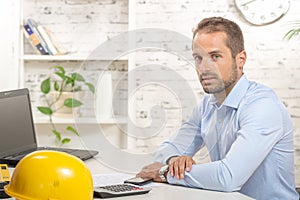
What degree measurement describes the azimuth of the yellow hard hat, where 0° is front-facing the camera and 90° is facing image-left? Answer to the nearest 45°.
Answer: approximately 90°

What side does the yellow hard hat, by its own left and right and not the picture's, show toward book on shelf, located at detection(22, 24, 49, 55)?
right

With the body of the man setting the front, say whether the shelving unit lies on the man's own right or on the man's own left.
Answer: on the man's own right

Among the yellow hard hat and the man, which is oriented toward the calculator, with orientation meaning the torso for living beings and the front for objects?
the man

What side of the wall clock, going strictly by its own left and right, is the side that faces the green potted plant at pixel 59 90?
right

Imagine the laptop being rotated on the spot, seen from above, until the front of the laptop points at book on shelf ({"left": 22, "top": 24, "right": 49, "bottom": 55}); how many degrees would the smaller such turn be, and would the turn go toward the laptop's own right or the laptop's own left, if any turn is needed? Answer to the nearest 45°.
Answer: approximately 135° to the laptop's own left

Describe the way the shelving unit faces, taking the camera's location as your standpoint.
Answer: facing the viewer

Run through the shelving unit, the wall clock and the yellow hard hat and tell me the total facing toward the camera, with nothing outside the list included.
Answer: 2

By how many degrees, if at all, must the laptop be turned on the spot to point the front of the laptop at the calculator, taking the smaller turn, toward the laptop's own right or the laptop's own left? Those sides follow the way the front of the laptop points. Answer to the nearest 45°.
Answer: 0° — it already faces it

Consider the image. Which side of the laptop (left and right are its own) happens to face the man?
front

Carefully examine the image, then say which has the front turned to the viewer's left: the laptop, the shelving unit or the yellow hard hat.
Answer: the yellow hard hat

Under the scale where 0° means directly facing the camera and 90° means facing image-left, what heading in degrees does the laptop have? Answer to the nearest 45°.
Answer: approximately 315°

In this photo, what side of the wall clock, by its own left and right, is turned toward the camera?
front

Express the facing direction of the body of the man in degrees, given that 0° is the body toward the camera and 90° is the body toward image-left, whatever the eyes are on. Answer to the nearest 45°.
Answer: approximately 45°

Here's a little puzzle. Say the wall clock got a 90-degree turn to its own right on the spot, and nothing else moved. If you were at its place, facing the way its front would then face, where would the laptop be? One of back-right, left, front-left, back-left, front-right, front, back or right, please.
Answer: front-left
